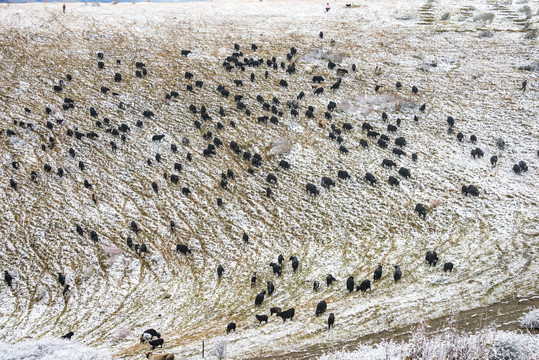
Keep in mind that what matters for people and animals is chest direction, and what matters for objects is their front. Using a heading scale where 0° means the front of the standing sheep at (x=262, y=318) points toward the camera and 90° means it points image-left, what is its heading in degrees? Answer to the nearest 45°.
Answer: approximately 90°

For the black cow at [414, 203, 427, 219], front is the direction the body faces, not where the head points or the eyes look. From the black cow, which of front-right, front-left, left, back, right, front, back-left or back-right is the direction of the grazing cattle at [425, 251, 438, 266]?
front-right

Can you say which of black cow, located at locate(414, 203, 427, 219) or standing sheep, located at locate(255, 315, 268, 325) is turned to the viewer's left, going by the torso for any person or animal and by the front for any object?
the standing sheep

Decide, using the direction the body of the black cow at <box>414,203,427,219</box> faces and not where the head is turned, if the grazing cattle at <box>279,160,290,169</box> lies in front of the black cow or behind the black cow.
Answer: behind
